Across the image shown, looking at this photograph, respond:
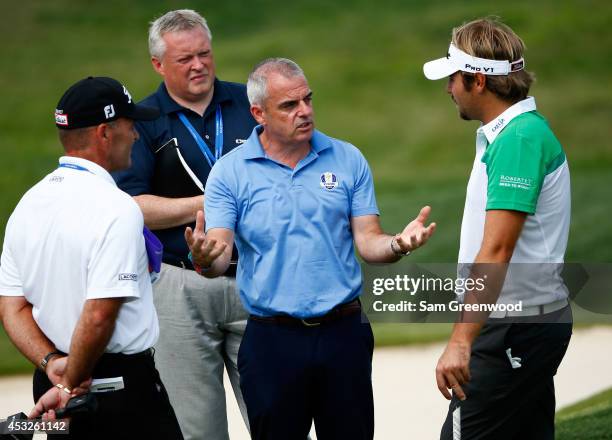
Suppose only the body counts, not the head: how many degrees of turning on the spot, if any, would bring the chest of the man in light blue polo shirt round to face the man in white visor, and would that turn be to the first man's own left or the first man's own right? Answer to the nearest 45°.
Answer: approximately 90° to the first man's own left

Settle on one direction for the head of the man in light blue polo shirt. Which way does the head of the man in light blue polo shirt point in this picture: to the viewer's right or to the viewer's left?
to the viewer's right

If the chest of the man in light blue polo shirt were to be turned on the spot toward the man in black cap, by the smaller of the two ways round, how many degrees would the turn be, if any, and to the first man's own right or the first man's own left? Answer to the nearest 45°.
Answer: approximately 45° to the first man's own right

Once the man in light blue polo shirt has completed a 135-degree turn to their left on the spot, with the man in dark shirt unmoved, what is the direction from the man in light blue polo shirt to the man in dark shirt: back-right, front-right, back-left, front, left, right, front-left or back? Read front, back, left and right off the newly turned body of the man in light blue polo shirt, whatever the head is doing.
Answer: left

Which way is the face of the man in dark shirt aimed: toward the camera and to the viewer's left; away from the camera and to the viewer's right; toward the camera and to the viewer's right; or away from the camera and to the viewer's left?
toward the camera and to the viewer's right

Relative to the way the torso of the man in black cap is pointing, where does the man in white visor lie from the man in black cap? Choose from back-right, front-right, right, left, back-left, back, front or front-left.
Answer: front-right

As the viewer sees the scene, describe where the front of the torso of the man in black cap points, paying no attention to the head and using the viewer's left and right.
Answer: facing away from the viewer and to the right of the viewer

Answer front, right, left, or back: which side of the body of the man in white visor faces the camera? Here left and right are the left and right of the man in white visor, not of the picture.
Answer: left

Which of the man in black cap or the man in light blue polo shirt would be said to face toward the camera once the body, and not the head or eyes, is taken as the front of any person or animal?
the man in light blue polo shirt

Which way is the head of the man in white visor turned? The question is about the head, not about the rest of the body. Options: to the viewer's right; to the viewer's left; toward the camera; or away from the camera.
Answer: to the viewer's left

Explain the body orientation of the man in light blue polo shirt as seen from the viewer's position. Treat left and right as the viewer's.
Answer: facing the viewer

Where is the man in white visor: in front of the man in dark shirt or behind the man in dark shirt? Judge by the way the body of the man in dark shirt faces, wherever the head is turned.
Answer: in front

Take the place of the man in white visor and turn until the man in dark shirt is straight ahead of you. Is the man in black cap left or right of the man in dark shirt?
left

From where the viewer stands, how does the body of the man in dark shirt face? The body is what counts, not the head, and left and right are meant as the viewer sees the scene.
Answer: facing the viewer and to the right of the viewer
